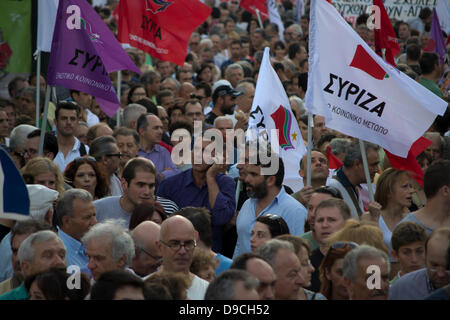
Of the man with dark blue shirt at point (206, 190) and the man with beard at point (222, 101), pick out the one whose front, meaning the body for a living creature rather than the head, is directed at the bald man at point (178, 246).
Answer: the man with dark blue shirt at point (206, 190)

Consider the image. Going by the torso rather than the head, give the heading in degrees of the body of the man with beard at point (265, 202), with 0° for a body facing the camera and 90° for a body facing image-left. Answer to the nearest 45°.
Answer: approximately 45°

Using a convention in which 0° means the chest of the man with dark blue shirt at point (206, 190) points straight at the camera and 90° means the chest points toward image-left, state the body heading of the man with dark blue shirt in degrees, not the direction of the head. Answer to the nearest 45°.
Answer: approximately 0°

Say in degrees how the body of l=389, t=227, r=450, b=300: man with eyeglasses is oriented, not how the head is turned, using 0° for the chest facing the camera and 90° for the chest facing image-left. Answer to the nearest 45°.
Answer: approximately 315°

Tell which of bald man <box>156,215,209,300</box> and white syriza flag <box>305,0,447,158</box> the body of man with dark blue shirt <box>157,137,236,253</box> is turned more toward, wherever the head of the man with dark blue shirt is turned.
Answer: the bald man

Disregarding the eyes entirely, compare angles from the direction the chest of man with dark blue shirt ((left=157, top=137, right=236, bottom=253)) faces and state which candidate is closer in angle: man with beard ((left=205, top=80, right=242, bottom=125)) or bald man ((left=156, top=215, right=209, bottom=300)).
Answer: the bald man

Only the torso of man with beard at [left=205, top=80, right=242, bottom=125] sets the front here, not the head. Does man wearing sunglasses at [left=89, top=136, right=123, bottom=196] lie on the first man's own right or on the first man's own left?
on the first man's own right
